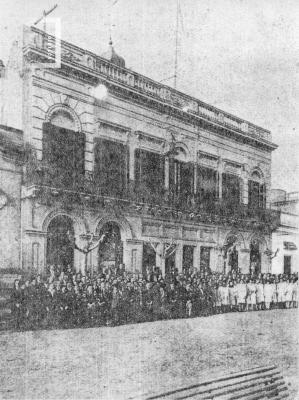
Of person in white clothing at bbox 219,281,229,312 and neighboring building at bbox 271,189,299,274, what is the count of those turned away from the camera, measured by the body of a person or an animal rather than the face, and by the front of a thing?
0

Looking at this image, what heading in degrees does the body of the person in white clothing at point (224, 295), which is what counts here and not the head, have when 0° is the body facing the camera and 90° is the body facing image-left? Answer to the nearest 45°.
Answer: approximately 0°

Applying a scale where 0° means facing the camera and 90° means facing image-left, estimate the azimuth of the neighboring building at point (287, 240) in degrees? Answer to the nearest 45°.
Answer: approximately 315°

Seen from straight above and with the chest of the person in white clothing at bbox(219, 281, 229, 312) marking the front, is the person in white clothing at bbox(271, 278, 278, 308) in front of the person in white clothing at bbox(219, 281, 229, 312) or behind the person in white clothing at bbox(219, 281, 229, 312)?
behind

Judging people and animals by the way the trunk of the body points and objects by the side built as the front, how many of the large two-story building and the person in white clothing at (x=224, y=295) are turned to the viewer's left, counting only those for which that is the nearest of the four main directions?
0

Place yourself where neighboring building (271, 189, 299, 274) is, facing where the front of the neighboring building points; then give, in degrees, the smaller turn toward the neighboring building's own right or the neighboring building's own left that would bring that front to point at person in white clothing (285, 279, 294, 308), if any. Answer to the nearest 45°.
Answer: approximately 45° to the neighboring building's own right

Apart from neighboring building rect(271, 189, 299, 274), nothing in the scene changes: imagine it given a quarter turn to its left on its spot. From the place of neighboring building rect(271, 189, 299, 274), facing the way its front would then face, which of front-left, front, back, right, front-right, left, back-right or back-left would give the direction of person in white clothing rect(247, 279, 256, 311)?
back-right

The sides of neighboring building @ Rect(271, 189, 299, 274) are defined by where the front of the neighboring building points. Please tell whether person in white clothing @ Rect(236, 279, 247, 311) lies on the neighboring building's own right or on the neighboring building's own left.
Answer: on the neighboring building's own right

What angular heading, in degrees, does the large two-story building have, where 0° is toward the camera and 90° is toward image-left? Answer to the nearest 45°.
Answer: approximately 315°
